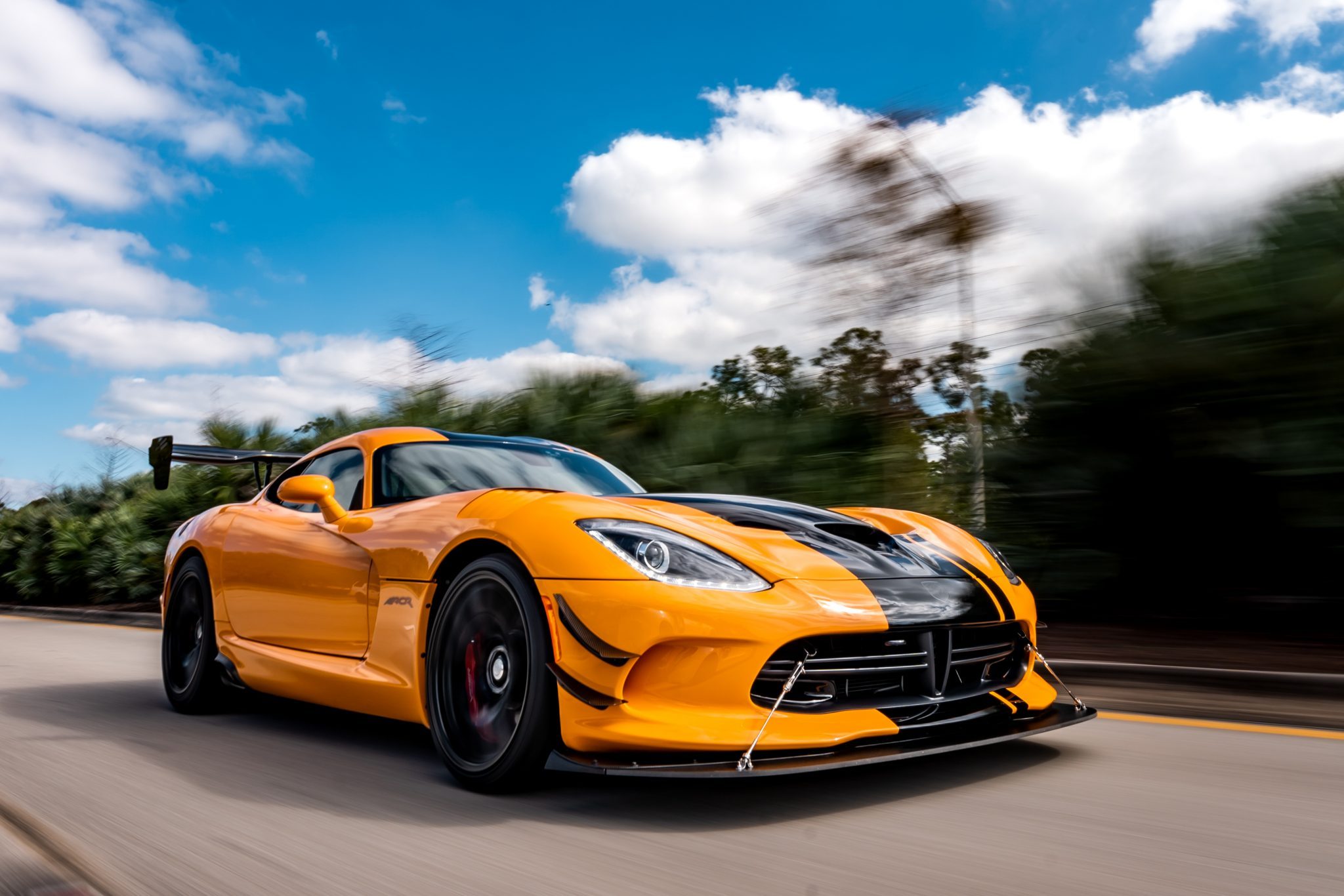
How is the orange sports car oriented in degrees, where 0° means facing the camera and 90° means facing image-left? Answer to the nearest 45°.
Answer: approximately 315°

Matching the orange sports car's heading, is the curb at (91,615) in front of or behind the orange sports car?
behind
